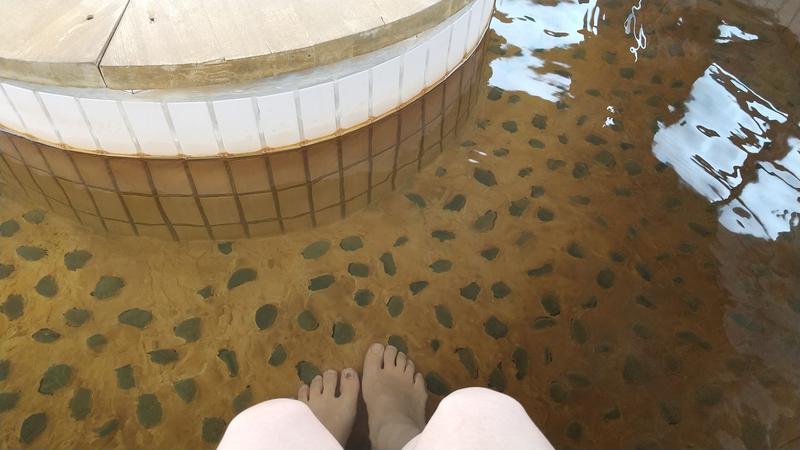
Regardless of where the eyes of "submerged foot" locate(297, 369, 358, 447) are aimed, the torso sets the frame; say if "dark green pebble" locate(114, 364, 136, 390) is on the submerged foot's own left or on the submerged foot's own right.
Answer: on the submerged foot's own left

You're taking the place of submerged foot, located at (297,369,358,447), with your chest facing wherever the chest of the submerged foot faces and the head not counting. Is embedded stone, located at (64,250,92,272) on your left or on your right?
on your left

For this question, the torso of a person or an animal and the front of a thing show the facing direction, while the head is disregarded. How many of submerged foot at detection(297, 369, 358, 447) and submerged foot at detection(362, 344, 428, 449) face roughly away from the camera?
2

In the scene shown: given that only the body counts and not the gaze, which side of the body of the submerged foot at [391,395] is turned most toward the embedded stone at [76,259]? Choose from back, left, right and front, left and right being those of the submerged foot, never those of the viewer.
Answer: left

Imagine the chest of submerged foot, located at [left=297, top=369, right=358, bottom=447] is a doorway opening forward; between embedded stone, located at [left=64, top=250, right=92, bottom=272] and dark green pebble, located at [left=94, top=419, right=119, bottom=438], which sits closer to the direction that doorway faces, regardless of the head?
the embedded stone

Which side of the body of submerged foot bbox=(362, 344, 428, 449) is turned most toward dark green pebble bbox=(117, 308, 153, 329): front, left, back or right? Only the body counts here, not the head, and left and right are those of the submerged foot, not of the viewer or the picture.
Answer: left

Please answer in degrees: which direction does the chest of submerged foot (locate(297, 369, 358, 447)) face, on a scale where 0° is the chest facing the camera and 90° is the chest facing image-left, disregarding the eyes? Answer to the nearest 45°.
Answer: approximately 180°

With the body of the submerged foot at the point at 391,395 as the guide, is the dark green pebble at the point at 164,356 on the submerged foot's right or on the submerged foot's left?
on the submerged foot's left

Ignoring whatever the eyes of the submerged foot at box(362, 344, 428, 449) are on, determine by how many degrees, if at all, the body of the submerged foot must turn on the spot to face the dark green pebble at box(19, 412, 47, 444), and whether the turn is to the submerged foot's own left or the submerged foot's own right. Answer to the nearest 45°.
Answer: approximately 90° to the submerged foot's own left

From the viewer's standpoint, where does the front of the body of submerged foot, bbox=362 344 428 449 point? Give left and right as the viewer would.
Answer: facing away from the viewer

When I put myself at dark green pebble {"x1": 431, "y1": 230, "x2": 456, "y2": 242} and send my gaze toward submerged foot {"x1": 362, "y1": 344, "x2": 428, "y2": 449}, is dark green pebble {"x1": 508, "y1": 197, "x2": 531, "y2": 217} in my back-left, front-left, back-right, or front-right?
back-left
